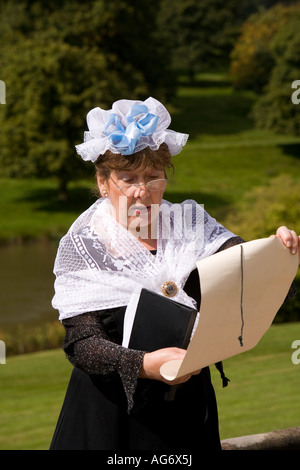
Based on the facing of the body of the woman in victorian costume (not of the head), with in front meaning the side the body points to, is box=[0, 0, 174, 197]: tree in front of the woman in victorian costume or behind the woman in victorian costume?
behind

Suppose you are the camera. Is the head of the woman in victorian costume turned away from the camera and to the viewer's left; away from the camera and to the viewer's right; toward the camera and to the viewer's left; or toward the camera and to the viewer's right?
toward the camera and to the viewer's right

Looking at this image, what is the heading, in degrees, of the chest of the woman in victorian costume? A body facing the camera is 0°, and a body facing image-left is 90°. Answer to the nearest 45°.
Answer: approximately 315°
